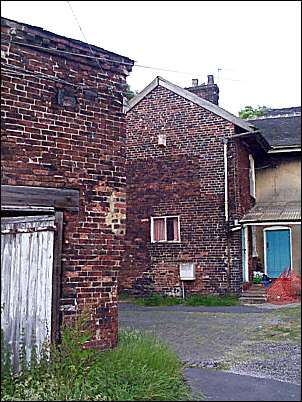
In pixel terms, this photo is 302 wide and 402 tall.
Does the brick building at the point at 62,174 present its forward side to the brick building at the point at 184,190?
no

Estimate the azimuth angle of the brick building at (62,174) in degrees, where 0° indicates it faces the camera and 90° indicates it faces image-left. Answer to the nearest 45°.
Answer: approximately 315°
